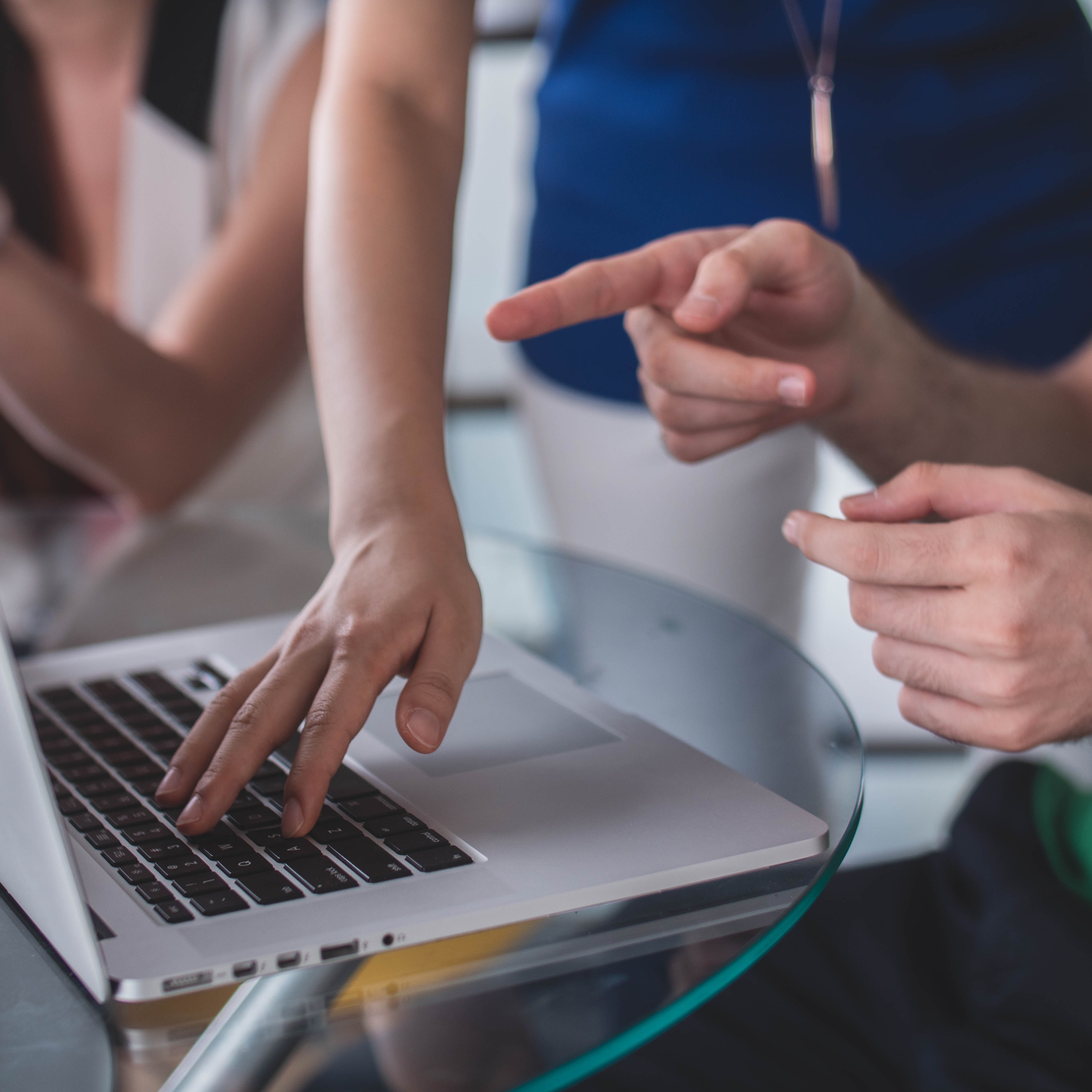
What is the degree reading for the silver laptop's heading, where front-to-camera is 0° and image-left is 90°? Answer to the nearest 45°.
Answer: approximately 225°
